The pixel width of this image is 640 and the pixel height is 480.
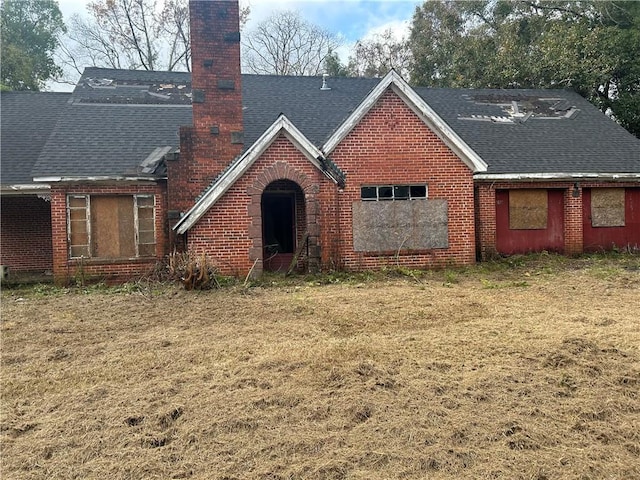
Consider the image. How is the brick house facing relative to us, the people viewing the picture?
facing the viewer

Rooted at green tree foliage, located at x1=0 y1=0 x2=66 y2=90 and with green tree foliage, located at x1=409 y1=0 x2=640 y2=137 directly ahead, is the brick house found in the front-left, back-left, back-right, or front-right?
front-right

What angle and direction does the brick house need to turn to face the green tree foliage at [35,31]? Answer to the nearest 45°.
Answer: approximately 135° to its right

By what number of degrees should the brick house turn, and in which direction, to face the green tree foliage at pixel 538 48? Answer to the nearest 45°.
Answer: approximately 135° to its left
